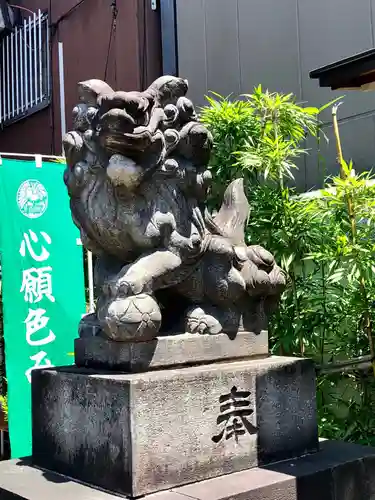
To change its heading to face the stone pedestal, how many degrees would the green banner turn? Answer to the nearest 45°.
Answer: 0° — it already faces it
